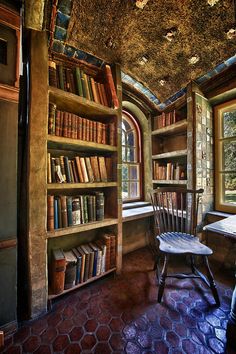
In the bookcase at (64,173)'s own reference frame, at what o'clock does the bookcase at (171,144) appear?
the bookcase at (171,144) is roughly at 10 o'clock from the bookcase at (64,173).

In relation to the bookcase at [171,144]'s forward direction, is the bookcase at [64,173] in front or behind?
in front

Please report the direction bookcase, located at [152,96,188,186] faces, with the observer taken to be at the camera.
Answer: facing the viewer and to the left of the viewer

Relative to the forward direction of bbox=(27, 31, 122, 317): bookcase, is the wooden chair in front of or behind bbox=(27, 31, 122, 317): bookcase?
in front

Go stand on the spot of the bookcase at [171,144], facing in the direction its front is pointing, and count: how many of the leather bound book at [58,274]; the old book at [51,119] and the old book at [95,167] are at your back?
0

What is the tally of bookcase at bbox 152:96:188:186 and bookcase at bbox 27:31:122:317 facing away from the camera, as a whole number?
0

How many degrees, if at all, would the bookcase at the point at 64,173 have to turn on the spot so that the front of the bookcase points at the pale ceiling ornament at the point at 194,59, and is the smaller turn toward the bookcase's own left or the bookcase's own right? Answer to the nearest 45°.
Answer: approximately 45° to the bookcase's own left

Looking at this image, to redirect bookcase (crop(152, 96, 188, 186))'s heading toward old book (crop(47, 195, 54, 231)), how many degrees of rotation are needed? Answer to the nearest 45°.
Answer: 0° — it already faces it

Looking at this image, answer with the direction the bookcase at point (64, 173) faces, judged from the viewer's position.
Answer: facing the viewer and to the right of the viewer
